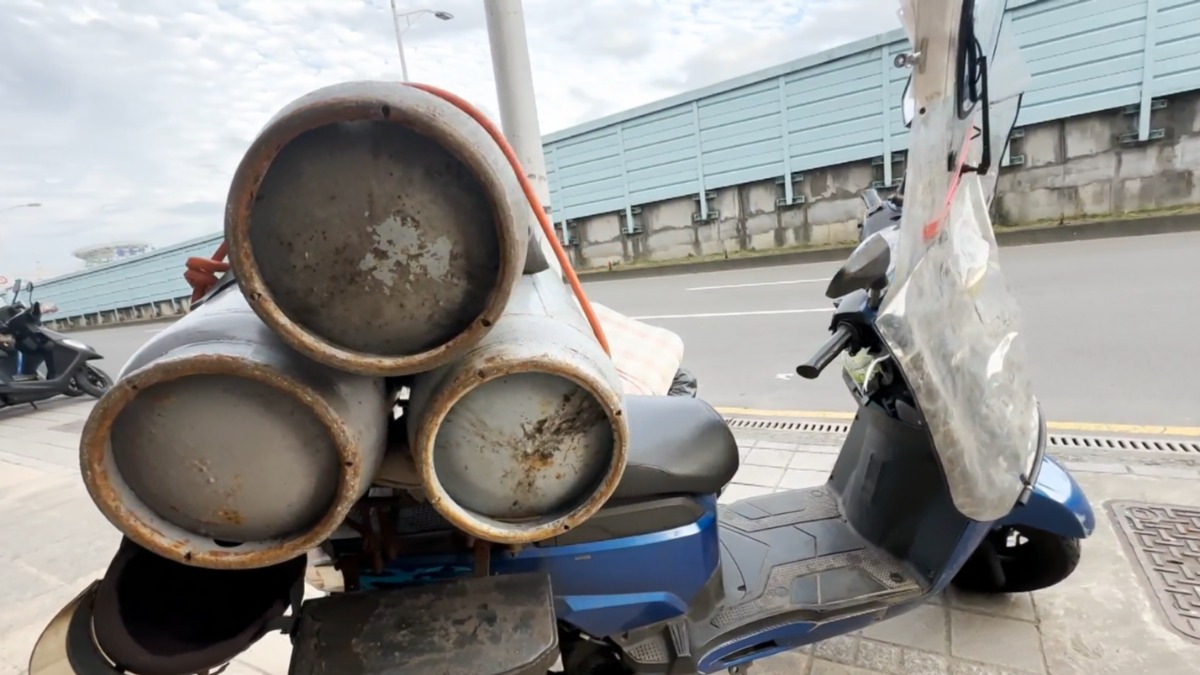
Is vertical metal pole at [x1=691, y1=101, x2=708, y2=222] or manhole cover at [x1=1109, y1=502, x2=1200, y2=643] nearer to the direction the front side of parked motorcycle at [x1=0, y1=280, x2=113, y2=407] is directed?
the vertical metal pole

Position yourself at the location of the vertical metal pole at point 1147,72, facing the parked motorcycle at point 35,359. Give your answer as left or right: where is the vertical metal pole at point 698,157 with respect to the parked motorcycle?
right

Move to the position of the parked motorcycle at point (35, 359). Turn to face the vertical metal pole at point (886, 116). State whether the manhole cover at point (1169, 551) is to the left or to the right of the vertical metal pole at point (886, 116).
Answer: right
